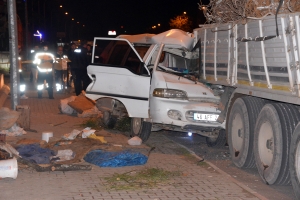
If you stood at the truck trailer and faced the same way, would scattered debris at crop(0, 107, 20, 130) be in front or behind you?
behind

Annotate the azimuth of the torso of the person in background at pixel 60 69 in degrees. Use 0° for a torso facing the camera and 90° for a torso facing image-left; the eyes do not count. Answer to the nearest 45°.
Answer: approximately 0°

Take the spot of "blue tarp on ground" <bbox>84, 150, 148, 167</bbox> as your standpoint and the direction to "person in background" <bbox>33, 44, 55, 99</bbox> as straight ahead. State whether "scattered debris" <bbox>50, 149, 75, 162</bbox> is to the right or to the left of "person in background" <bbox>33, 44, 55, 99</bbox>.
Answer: left
